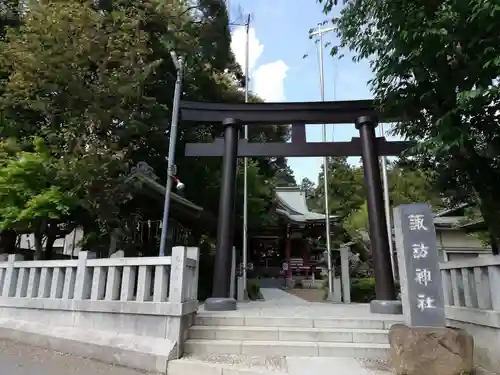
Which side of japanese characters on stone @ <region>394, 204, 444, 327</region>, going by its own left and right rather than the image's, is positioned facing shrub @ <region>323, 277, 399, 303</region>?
back

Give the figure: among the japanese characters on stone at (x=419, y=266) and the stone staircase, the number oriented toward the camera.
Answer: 2

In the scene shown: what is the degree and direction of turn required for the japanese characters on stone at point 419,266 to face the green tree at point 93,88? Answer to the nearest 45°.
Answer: approximately 90° to its right

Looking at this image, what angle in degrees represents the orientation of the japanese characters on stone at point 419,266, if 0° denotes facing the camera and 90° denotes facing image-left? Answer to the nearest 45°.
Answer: approximately 0°

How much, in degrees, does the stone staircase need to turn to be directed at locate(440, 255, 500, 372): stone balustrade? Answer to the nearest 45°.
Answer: approximately 90° to its left

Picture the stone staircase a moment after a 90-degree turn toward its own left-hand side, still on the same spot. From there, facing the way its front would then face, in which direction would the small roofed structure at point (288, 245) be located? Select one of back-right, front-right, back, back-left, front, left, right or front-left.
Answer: left

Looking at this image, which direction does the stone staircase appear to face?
toward the camera

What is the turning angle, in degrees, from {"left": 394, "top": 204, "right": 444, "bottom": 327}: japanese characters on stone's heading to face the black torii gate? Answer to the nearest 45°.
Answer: approximately 135° to its right

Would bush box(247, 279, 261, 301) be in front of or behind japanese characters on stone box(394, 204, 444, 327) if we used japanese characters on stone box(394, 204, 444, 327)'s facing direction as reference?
behind

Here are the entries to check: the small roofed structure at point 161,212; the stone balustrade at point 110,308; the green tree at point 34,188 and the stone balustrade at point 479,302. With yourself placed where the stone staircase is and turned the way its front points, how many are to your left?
1

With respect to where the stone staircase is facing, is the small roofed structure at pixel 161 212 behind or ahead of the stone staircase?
behind

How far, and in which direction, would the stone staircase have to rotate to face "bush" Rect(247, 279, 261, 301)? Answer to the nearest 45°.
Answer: approximately 180°

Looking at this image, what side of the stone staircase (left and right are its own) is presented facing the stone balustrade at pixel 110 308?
right
